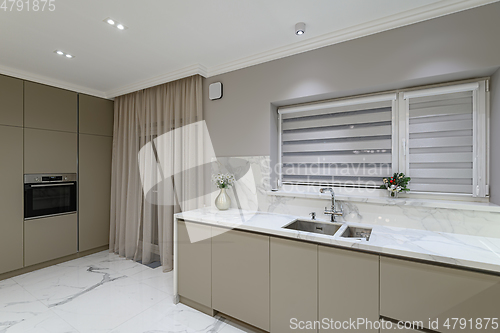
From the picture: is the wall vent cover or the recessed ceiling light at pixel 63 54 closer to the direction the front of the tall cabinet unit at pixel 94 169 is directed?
the wall vent cover

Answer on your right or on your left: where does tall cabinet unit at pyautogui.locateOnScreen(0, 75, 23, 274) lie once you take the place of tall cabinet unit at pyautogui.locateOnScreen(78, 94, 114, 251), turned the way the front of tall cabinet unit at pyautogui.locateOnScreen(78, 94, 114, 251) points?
on your right

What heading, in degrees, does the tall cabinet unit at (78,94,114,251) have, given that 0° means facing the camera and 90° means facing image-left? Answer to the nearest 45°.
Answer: approximately 315°

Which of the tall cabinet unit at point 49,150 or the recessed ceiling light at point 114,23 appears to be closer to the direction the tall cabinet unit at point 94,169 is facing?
the recessed ceiling light

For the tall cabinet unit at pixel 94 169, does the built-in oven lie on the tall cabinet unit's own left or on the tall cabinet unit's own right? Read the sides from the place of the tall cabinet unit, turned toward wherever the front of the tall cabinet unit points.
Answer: on the tall cabinet unit's own right

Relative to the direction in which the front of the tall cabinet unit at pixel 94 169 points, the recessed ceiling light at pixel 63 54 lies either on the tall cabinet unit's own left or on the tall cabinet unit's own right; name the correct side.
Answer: on the tall cabinet unit's own right

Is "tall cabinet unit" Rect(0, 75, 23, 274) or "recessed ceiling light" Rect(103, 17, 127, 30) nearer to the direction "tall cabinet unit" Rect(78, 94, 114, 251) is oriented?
the recessed ceiling light

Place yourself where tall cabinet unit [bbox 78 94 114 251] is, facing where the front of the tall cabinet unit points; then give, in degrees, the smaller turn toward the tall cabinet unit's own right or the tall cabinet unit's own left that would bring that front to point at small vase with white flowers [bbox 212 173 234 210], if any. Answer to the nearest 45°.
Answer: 0° — it already faces it
